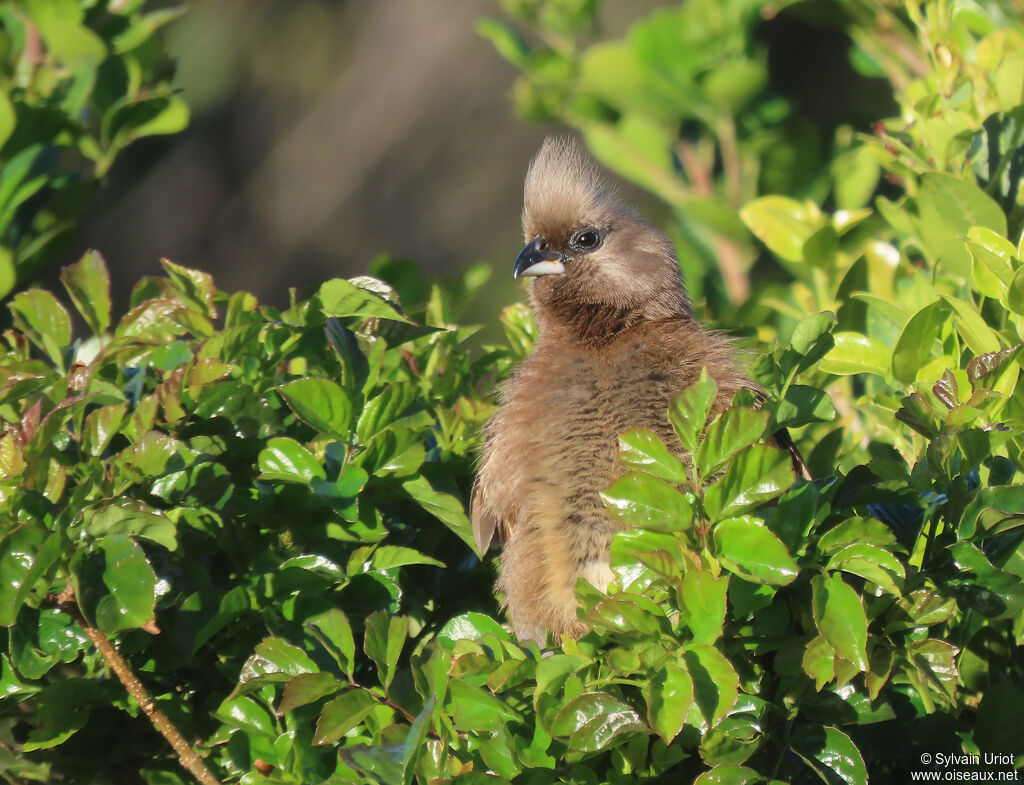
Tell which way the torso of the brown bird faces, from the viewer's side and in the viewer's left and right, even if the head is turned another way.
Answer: facing the viewer and to the left of the viewer
